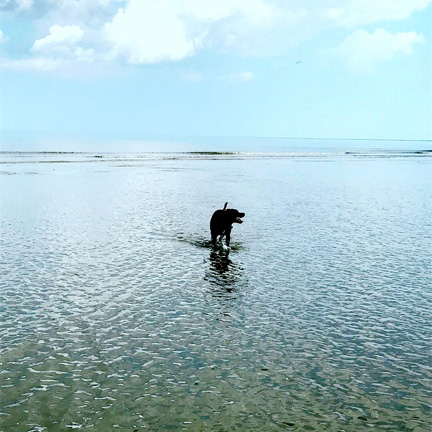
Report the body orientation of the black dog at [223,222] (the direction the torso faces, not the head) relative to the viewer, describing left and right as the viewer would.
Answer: facing the viewer and to the right of the viewer
